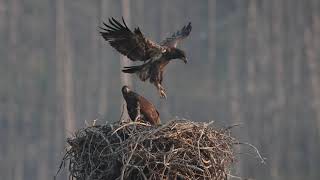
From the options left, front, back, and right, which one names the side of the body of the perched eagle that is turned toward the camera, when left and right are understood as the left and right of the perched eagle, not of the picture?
left

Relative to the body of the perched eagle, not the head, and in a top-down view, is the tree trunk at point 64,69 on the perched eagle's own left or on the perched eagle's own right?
on the perched eagle's own right
